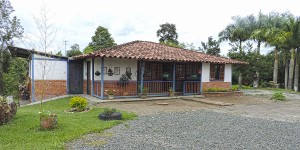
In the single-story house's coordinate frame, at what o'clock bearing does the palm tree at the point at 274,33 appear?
The palm tree is roughly at 8 o'clock from the single-story house.

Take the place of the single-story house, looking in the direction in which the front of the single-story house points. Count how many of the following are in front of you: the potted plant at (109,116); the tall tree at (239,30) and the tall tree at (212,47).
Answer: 1

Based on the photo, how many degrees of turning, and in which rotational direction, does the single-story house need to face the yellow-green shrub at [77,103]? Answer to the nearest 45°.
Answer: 0° — it already faces it

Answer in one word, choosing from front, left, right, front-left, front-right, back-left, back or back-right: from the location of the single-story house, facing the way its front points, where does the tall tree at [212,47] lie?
back-left

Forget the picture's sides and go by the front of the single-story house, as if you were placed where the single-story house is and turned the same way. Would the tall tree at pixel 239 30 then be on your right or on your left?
on your left

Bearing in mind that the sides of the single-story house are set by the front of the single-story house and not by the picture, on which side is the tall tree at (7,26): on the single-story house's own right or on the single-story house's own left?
on the single-story house's own right

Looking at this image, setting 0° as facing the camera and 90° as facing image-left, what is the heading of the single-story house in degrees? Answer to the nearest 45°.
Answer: approximately 0°

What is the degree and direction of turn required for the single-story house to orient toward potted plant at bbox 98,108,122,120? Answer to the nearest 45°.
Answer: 0° — it already faces it
